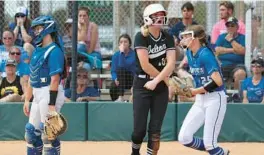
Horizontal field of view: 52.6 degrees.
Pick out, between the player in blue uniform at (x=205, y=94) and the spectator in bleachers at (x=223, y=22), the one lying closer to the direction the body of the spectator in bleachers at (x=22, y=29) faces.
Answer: the player in blue uniform

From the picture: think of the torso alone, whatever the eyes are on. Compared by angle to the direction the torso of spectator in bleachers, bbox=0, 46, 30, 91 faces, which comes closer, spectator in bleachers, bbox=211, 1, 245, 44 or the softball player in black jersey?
the softball player in black jersey

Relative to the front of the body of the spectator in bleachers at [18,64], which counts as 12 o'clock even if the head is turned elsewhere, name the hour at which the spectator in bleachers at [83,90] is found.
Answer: the spectator in bleachers at [83,90] is roughly at 10 o'clock from the spectator in bleachers at [18,64].

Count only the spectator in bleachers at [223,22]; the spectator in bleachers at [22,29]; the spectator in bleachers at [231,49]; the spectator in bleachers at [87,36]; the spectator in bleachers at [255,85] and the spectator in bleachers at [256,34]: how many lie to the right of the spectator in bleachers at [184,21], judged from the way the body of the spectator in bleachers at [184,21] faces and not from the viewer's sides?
2

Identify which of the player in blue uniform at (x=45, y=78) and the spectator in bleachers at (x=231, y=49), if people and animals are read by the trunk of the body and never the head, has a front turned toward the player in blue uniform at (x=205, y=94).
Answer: the spectator in bleachers

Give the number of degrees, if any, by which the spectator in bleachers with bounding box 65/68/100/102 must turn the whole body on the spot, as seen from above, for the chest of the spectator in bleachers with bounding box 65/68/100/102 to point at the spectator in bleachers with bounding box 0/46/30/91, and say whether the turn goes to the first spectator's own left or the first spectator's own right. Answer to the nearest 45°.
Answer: approximately 90° to the first spectator's own right

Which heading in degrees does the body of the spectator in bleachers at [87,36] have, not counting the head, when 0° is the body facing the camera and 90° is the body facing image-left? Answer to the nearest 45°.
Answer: approximately 45°
